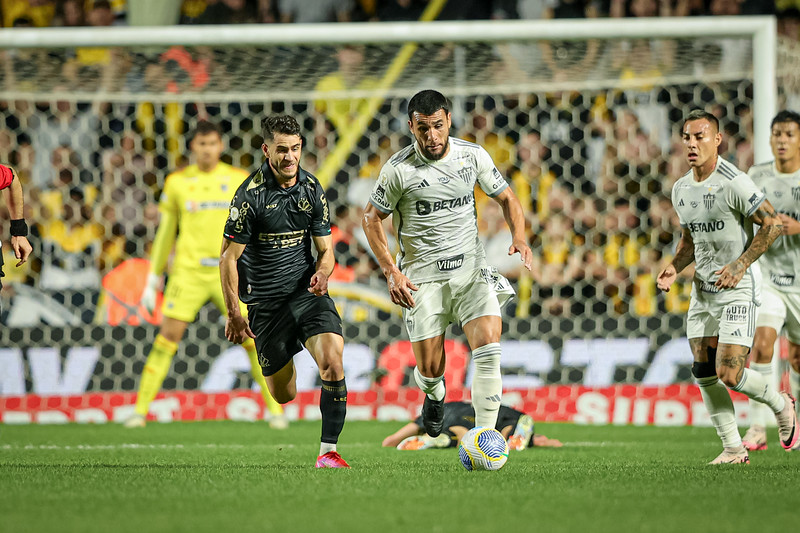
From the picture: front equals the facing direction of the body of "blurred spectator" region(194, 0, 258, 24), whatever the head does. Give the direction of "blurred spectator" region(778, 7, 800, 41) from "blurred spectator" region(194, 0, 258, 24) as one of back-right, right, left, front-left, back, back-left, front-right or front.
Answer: left

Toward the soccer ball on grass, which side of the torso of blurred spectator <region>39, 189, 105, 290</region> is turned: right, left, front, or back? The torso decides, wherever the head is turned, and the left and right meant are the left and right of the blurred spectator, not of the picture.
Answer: front

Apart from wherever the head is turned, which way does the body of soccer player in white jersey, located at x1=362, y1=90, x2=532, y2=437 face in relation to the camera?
toward the camera

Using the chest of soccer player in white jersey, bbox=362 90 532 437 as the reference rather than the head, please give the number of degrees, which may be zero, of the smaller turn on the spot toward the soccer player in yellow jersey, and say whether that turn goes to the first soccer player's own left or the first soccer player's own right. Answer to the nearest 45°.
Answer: approximately 135° to the first soccer player's own right

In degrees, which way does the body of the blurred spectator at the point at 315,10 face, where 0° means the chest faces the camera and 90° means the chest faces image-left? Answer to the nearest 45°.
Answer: approximately 0°

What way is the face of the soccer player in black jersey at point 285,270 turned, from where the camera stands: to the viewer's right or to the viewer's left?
to the viewer's right

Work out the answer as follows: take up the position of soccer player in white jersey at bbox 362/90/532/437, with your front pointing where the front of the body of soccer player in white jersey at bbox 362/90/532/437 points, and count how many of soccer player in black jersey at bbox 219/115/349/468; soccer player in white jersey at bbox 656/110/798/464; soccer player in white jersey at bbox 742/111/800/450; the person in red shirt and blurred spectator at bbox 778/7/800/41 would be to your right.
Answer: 2

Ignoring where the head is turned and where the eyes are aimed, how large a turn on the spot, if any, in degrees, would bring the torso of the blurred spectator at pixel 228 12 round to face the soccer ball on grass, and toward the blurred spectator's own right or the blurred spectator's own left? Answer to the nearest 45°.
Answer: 0° — they already face it

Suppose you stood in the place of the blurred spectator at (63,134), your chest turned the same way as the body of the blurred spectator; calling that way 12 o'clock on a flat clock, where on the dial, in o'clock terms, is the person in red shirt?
The person in red shirt is roughly at 12 o'clock from the blurred spectator.

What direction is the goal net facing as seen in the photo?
toward the camera

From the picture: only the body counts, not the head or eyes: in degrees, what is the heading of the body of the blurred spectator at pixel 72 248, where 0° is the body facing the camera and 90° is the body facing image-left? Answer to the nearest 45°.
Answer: approximately 0°

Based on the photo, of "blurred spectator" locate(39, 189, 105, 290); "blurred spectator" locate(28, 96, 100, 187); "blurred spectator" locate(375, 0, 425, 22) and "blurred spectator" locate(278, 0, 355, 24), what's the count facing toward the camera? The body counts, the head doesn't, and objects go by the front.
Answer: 4
